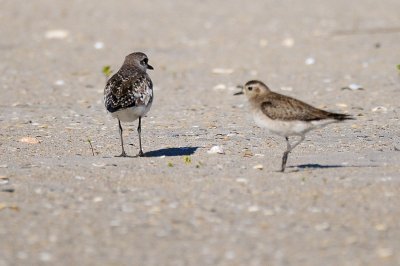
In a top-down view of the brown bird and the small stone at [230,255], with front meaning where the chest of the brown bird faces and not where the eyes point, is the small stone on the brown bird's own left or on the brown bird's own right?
on the brown bird's own left

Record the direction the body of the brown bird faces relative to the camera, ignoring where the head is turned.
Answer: to the viewer's left

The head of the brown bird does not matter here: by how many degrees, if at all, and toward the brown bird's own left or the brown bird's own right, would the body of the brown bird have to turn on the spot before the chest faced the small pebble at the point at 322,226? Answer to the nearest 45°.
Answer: approximately 90° to the brown bird's own left

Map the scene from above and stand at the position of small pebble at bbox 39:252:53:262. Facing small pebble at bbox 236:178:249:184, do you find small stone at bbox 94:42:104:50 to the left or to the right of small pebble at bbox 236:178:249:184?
left

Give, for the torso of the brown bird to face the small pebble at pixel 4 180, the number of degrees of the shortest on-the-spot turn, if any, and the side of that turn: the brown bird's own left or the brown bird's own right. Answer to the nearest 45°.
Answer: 0° — it already faces it

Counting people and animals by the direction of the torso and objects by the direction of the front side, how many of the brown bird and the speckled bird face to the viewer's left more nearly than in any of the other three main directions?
1

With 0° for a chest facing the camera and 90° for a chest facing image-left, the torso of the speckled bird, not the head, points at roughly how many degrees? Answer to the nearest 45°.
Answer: approximately 225°
